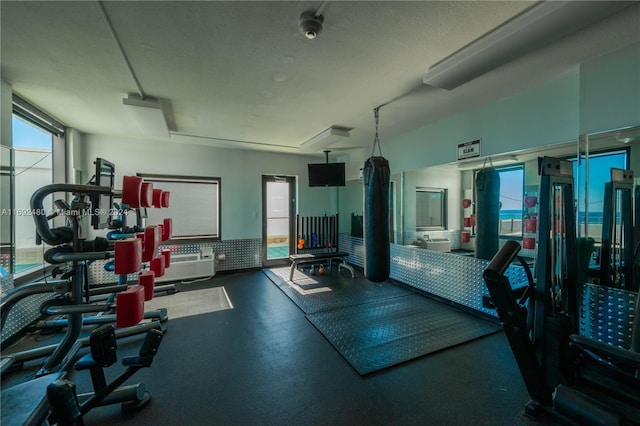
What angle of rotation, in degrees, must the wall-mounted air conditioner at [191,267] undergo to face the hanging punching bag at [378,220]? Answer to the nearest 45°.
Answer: approximately 45° to its left

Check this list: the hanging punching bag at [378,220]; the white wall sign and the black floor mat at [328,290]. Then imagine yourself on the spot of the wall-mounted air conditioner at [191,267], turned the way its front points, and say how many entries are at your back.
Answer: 0

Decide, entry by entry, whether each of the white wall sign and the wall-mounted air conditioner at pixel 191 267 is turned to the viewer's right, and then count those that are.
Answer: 0

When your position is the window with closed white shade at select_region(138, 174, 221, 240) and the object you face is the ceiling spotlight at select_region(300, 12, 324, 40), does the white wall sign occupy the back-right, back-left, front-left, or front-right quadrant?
front-left

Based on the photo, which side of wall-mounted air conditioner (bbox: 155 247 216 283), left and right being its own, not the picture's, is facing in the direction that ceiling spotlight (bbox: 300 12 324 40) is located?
front

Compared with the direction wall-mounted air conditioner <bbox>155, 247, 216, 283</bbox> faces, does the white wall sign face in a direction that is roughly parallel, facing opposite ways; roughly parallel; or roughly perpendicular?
roughly perpendicular

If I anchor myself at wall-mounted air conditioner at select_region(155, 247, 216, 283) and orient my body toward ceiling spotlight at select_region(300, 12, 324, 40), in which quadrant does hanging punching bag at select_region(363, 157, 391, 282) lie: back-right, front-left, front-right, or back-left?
front-left

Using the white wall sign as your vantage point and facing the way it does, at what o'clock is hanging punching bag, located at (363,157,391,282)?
The hanging punching bag is roughly at 12 o'clock from the white wall sign.

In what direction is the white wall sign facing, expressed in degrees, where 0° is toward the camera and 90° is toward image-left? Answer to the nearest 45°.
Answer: approximately 45°

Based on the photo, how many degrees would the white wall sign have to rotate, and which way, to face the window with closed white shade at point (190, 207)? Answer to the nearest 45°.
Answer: approximately 45° to its right

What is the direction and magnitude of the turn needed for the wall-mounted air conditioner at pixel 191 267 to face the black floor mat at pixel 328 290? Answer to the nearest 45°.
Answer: approximately 45° to its left

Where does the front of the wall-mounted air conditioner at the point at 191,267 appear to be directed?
toward the camera
